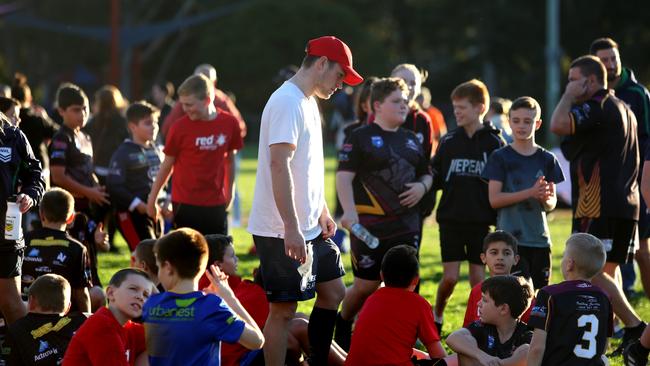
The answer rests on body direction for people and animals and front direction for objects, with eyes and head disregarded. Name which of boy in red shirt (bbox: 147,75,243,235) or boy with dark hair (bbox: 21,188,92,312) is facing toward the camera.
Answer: the boy in red shirt

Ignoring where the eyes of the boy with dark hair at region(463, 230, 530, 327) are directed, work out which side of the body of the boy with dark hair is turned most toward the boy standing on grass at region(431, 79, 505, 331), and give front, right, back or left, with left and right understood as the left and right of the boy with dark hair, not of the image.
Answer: back

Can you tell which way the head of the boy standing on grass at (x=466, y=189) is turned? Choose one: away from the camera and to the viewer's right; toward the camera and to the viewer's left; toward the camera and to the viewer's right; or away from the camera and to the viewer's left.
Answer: toward the camera and to the viewer's left

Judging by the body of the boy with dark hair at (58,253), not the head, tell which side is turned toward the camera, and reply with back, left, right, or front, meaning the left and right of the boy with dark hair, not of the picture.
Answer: back

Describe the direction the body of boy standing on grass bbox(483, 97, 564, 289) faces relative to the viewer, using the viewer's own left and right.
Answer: facing the viewer

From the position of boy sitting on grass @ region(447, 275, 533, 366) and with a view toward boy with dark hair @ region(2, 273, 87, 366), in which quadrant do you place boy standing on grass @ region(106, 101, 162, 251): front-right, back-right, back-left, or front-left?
front-right

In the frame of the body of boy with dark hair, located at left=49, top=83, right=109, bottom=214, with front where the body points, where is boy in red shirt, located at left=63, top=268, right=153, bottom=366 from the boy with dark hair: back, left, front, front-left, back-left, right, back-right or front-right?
front-right

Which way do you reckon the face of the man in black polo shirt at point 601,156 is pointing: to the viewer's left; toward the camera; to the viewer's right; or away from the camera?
to the viewer's left

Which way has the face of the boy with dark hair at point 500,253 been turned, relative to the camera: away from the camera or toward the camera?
toward the camera

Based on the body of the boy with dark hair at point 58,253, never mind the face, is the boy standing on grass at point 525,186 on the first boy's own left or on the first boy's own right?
on the first boy's own right

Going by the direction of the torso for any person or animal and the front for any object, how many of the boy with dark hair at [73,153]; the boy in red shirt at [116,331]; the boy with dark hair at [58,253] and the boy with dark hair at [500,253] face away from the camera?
1

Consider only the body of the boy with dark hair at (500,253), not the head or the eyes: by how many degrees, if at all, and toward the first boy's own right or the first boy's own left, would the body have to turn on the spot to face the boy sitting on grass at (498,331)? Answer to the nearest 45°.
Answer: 0° — they already face them

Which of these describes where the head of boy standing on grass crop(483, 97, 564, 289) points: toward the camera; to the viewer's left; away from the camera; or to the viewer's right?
toward the camera
